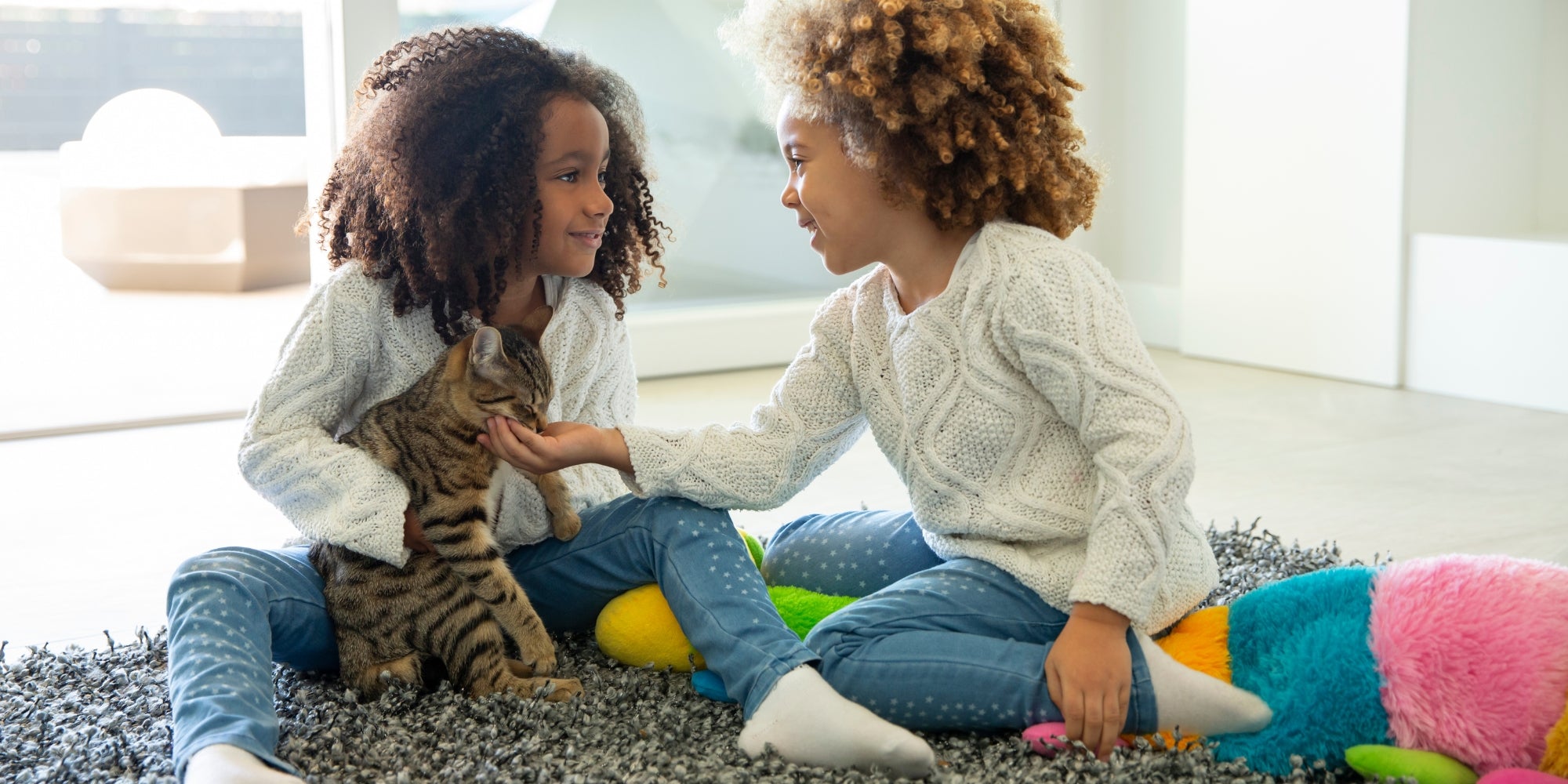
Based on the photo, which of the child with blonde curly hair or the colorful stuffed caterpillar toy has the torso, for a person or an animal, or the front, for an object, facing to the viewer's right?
the colorful stuffed caterpillar toy

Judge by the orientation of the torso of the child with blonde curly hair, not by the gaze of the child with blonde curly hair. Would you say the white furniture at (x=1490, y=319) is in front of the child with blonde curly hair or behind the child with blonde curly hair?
behind

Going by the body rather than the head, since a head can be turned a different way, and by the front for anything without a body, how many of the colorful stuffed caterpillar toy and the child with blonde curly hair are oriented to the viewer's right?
1

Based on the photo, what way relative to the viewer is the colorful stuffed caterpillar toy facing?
to the viewer's right

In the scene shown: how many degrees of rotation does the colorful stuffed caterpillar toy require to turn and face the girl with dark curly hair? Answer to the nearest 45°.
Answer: approximately 180°

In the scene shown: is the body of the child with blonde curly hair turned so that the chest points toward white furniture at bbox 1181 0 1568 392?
no

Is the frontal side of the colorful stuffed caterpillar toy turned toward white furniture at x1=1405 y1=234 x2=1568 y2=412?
no

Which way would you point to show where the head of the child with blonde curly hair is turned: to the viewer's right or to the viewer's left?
to the viewer's left

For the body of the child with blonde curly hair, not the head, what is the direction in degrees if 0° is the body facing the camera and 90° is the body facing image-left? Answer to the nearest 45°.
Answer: approximately 45°
